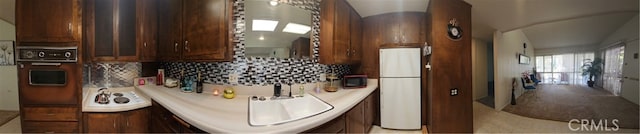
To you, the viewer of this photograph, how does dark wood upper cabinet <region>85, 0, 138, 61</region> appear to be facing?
facing the viewer

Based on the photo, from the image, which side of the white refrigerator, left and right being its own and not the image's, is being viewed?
front

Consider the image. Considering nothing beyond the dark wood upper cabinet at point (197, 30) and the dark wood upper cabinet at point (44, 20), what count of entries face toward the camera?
2

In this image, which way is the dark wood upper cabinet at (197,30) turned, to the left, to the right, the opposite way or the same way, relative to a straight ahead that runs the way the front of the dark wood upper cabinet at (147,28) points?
the same way

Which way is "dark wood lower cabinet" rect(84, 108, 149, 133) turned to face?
toward the camera

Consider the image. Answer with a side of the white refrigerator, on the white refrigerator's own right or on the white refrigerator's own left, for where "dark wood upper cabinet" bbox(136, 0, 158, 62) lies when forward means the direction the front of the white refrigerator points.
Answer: on the white refrigerator's own right

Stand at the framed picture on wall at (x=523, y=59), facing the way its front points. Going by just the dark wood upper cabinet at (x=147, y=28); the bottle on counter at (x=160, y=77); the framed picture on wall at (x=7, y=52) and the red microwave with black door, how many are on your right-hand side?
4

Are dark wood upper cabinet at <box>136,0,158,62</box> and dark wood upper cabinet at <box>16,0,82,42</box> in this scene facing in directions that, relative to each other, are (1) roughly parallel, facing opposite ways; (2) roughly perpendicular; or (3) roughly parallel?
roughly parallel

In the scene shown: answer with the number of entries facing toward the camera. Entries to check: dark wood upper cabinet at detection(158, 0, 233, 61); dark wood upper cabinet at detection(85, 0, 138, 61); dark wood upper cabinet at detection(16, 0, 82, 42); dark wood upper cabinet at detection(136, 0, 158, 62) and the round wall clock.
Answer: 5

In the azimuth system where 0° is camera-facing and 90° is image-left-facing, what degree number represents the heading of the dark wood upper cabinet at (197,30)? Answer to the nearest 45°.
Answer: approximately 0°

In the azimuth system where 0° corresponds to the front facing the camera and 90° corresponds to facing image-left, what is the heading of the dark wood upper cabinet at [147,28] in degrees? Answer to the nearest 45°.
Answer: approximately 0°

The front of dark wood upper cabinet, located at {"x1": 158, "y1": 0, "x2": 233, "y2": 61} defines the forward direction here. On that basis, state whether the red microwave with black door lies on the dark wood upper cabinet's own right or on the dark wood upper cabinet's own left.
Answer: on the dark wood upper cabinet's own left
